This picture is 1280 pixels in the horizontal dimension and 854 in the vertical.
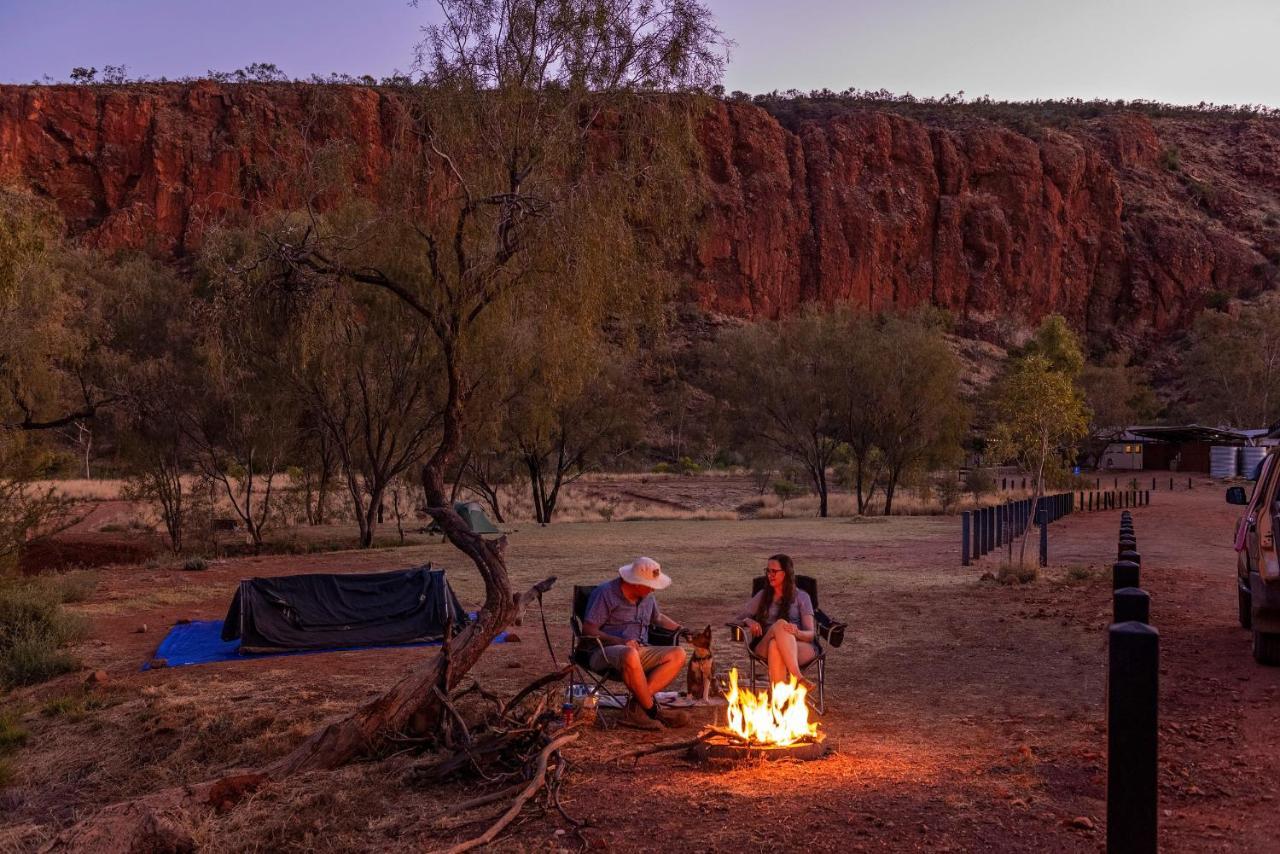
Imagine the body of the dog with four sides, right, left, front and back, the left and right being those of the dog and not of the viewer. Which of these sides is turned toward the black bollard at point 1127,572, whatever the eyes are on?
left

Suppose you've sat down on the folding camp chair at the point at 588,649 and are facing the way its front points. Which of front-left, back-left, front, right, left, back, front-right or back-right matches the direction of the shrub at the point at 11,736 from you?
back-right

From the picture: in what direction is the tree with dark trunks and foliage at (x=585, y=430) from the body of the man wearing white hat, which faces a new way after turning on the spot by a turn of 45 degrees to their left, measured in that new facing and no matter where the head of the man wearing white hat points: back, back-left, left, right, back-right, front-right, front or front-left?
left

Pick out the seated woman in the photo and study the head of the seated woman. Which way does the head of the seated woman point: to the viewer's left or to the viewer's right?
to the viewer's left

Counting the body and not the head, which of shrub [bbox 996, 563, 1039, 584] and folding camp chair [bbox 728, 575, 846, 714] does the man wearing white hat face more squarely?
the folding camp chair
